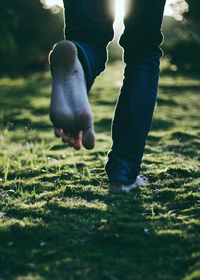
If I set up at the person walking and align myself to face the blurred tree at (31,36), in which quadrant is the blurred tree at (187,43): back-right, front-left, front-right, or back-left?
front-right

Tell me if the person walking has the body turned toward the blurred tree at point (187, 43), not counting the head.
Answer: yes

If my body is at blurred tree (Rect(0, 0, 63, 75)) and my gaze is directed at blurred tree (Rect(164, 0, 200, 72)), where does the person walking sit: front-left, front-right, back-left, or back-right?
front-right

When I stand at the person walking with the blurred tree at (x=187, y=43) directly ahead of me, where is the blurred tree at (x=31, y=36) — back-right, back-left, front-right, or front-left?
front-left

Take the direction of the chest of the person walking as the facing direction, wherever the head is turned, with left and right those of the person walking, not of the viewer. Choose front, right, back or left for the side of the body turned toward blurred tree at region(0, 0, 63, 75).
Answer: front

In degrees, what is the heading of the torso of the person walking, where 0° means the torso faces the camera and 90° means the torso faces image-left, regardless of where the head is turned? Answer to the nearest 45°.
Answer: approximately 180°
